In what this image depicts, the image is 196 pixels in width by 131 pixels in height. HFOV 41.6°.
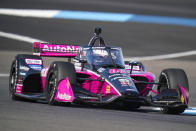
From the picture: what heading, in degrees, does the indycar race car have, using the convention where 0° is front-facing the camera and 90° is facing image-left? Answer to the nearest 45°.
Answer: approximately 315°
